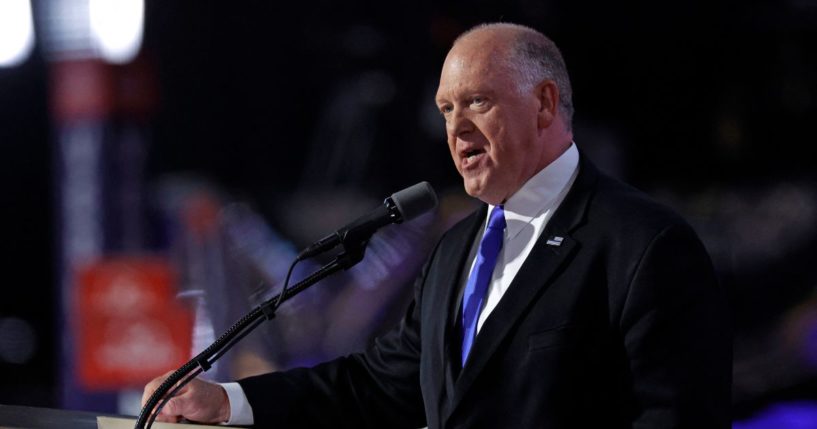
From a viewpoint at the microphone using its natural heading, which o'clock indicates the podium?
The podium is roughly at 6 o'clock from the microphone.

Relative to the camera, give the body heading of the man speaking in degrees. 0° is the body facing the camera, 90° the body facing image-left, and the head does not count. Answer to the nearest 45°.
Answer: approximately 45°

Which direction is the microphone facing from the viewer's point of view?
to the viewer's right

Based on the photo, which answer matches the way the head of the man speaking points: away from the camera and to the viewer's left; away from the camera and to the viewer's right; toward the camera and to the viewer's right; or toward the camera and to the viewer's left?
toward the camera and to the viewer's left
